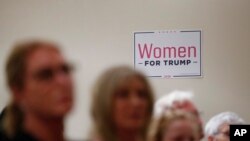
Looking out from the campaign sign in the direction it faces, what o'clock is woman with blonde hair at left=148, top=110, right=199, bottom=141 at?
The woman with blonde hair is roughly at 12 o'clock from the campaign sign.

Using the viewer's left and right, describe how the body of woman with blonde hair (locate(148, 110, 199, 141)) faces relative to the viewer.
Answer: facing the viewer and to the right of the viewer

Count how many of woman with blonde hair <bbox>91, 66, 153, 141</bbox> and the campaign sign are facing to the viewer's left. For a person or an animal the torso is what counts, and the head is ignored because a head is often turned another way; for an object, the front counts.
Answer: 0

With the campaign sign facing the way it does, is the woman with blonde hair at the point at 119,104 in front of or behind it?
in front
